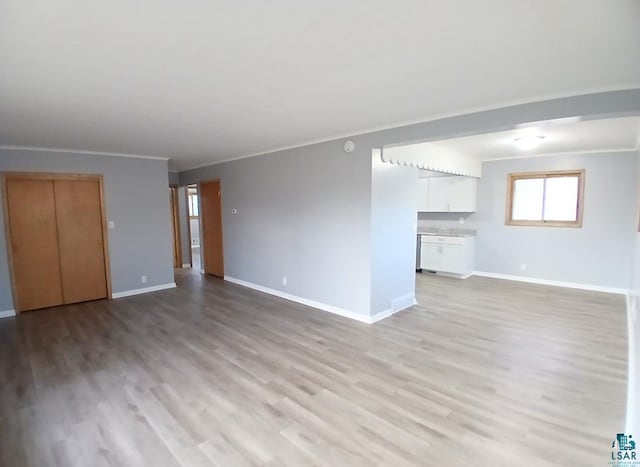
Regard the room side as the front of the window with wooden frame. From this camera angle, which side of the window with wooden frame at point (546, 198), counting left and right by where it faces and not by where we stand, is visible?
front

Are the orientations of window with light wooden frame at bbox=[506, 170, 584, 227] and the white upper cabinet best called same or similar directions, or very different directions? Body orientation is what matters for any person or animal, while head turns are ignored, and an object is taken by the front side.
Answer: same or similar directions

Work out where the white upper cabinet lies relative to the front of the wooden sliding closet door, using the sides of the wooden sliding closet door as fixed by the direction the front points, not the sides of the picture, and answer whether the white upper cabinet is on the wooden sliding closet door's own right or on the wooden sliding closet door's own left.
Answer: on the wooden sliding closet door's own left

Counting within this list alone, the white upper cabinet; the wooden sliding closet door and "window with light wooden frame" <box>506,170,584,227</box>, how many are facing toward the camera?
3

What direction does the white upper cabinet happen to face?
toward the camera

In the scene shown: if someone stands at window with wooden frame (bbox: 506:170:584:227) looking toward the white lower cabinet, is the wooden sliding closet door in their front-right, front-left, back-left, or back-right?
front-left

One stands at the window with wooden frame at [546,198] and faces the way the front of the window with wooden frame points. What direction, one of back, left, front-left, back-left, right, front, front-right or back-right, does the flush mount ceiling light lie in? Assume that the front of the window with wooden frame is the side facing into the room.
front

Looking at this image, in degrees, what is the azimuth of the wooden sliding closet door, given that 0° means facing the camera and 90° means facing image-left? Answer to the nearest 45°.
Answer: approximately 0°
